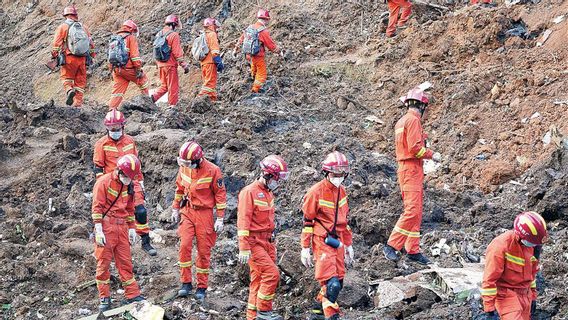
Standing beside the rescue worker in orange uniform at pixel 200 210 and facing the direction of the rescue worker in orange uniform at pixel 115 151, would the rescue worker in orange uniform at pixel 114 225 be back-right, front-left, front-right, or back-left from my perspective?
front-left

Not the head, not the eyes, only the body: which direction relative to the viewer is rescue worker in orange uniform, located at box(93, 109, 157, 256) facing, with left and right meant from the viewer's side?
facing the viewer

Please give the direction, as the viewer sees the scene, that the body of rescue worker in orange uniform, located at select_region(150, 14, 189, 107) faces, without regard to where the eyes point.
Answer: to the viewer's right

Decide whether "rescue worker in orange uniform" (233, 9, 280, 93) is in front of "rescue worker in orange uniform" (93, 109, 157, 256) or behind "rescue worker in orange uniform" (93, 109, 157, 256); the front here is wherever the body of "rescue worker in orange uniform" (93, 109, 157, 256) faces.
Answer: behind

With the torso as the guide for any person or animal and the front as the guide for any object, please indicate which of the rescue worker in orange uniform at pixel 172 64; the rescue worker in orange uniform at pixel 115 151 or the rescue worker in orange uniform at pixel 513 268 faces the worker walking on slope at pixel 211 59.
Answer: the rescue worker in orange uniform at pixel 172 64

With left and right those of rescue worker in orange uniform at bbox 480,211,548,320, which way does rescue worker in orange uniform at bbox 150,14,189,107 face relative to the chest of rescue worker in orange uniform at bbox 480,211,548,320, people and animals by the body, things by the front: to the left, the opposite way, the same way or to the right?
to the left

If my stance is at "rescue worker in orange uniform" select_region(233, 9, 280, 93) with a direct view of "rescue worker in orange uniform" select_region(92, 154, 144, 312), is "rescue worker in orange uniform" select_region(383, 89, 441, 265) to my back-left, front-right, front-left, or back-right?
front-left

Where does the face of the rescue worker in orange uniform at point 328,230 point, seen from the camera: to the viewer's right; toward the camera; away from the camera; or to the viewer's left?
toward the camera
